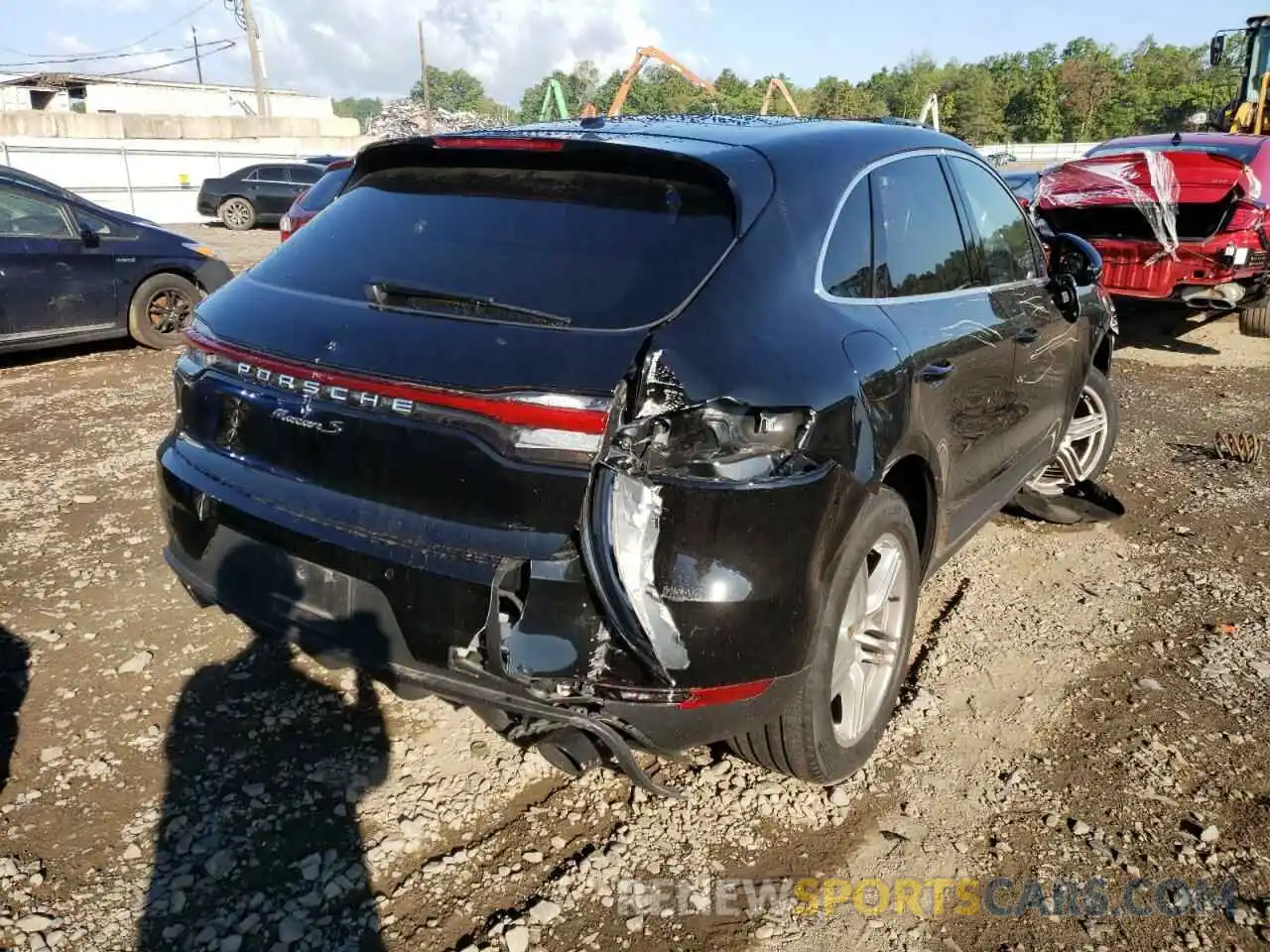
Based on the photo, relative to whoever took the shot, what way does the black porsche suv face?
facing away from the viewer and to the right of the viewer

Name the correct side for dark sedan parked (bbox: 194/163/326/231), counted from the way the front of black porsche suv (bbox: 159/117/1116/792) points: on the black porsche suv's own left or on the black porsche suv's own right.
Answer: on the black porsche suv's own left

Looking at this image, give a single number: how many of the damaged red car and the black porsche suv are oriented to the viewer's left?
0

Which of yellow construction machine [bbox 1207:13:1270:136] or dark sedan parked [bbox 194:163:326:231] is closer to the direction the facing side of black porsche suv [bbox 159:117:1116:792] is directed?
the yellow construction machine

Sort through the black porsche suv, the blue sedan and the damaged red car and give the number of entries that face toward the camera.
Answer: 0

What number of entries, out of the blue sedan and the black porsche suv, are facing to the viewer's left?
0

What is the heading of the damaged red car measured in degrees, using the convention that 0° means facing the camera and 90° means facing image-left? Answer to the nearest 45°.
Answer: approximately 225°

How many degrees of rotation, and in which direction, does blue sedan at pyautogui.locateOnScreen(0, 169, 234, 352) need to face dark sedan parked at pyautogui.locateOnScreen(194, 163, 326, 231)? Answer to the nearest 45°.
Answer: approximately 90° to its left

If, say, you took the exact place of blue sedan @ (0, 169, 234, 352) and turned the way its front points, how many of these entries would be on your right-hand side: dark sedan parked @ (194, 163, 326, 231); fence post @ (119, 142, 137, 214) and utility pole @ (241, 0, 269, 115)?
0

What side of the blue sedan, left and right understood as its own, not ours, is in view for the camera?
right

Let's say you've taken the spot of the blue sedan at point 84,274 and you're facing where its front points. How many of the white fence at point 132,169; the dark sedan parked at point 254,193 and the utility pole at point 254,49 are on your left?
3

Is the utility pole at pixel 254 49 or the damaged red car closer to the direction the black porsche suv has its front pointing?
the damaged red car

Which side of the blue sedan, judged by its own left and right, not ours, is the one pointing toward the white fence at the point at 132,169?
left
